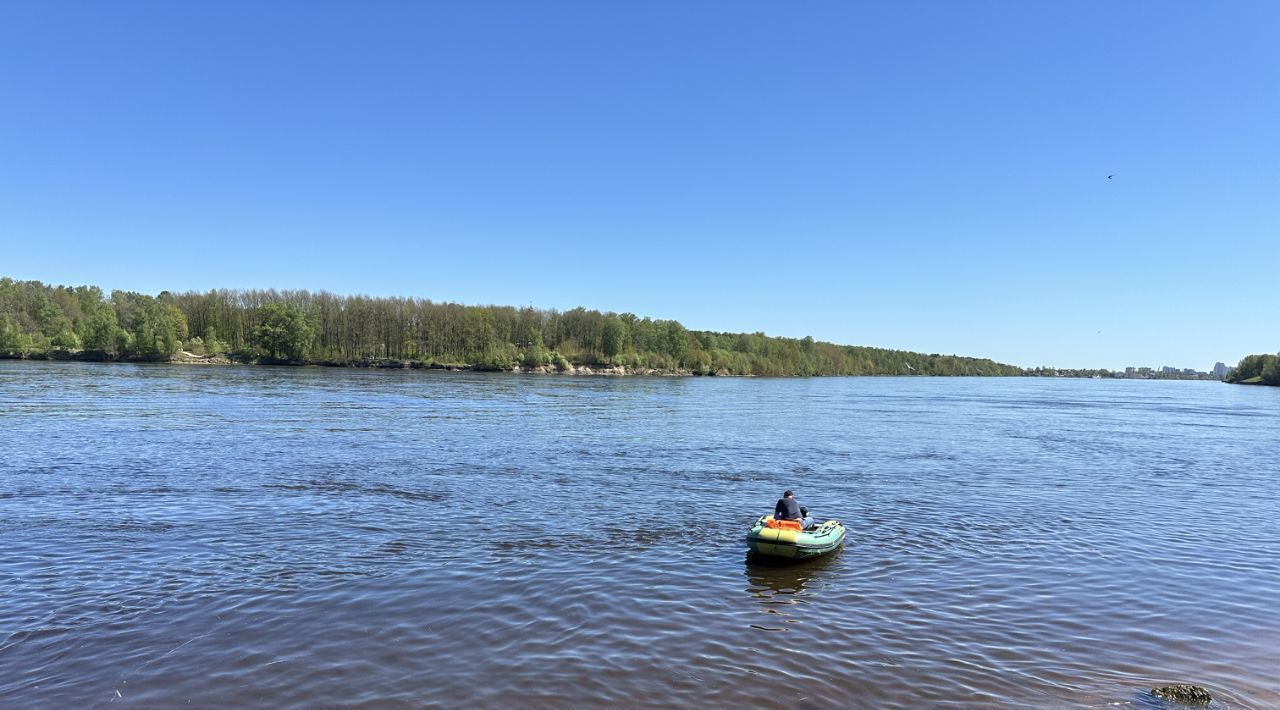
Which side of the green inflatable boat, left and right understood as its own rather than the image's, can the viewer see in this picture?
right

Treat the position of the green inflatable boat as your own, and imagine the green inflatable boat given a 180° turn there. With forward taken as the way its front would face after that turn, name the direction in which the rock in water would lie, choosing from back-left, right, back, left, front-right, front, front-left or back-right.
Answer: back-left
